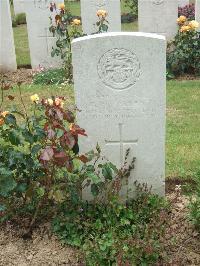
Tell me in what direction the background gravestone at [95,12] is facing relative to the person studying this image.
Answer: facing the viewer

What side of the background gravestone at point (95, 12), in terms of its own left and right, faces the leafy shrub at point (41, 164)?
front

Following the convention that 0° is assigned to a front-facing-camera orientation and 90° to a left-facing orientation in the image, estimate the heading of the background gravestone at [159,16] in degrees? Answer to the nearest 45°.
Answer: approximately 0°

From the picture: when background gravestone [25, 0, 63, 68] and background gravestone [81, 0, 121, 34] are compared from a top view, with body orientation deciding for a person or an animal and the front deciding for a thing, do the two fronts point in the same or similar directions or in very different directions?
same or similar directions

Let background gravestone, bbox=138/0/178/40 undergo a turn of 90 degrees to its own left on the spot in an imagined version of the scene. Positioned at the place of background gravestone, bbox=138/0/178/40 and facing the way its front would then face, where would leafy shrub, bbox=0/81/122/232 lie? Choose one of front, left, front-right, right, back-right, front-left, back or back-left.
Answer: right

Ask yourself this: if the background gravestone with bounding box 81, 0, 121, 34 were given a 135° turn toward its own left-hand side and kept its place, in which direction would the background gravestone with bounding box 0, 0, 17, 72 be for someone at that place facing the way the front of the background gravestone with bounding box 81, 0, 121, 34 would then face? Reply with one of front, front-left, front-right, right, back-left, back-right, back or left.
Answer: back-left

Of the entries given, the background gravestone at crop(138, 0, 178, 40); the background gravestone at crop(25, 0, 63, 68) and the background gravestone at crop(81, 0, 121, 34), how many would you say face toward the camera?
3

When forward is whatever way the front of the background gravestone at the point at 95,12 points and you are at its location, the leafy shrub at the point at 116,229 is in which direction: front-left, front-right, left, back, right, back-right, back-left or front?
front

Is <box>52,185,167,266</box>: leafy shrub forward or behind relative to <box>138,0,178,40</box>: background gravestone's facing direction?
forward

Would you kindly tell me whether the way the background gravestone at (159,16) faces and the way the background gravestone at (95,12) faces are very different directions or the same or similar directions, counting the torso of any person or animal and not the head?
same or similar directions

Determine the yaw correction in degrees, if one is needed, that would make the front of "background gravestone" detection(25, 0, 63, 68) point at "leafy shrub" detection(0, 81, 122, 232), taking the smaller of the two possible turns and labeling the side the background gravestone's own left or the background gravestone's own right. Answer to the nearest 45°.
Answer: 0° — it already faces it

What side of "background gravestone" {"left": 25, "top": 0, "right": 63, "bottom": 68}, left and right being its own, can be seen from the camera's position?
front

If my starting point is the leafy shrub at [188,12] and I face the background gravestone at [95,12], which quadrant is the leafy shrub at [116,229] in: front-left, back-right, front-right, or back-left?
front-left

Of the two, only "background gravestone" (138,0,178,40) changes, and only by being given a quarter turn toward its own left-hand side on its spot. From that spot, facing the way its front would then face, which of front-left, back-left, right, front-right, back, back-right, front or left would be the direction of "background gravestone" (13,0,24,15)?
back-left

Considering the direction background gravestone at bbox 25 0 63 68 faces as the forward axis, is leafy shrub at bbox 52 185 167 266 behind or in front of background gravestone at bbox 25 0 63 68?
in front
